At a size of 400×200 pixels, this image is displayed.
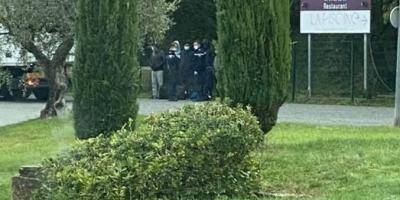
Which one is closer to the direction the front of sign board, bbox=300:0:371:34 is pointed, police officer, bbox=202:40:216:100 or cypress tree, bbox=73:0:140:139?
the cypress tree

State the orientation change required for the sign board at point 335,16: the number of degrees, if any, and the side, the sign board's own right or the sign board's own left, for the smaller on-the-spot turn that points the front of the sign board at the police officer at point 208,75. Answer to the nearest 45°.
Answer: approximately 90° to the sign board's own right

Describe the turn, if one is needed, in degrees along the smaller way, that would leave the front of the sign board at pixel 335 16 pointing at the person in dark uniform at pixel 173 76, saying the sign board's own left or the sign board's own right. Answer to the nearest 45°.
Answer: approximately 90° to the sign board's own right

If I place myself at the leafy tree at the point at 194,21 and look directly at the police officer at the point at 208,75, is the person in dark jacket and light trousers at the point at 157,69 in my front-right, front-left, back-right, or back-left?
front-right

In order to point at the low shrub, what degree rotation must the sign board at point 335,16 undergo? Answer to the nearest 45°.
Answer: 0° — it already faces it

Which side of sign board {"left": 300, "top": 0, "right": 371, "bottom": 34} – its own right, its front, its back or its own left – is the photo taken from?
front

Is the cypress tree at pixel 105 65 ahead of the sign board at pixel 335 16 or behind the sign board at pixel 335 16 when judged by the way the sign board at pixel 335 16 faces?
ahead

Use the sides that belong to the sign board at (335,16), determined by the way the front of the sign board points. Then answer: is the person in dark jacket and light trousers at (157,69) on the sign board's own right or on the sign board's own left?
on the sign board's own right

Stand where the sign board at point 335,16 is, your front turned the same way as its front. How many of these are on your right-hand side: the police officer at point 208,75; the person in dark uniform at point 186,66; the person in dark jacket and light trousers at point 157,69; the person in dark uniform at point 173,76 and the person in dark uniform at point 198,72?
5

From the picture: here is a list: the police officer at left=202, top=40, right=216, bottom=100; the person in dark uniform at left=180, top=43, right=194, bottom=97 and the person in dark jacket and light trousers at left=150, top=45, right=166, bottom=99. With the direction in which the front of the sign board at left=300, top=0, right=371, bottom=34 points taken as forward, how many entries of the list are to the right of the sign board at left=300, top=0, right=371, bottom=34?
3
